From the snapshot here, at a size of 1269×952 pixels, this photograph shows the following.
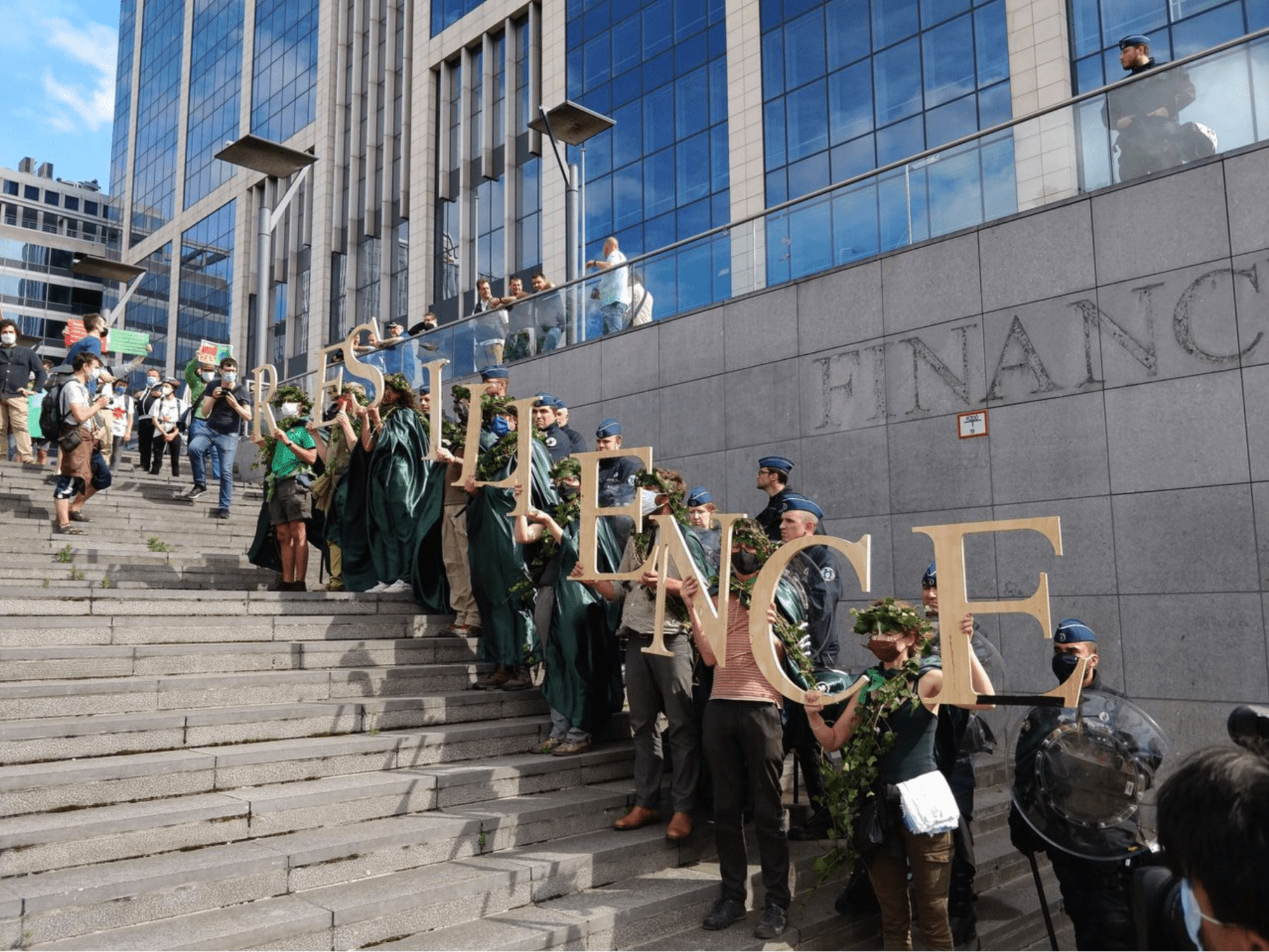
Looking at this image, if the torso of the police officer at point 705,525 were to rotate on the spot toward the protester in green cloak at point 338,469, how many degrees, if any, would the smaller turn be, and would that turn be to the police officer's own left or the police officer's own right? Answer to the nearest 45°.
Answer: approximately 90° to the police officer's own right

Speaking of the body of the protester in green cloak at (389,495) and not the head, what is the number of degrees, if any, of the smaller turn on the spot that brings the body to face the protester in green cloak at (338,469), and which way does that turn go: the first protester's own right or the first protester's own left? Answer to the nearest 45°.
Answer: approximately 90° to the first protester's own right

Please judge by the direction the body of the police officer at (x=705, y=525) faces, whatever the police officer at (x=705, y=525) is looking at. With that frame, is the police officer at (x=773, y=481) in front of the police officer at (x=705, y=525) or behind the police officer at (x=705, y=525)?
behind

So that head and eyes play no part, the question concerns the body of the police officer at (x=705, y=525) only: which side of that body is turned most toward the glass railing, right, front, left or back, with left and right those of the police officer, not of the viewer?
back

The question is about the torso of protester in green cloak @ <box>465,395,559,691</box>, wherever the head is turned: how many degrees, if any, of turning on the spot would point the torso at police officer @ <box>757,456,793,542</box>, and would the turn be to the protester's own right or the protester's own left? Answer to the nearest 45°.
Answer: approximately 135° to the protester's own left

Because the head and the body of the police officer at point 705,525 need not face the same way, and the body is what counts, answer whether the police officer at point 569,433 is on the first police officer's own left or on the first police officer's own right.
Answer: on the first police officer's own right

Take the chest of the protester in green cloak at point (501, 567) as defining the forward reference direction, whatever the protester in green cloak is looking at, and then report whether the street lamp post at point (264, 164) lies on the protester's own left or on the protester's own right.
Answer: on the protester's own right

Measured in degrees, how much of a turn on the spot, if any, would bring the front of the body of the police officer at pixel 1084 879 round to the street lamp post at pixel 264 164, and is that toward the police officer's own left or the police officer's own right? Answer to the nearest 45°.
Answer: approximately 90° to the police officer's own right

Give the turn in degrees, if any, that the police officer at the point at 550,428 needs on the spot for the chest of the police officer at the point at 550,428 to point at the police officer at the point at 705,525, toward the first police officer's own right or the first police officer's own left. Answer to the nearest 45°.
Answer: approximately 45° to the first police officer's own left

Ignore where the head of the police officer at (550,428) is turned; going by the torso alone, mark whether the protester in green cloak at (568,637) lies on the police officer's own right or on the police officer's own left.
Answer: on the police officer's own left

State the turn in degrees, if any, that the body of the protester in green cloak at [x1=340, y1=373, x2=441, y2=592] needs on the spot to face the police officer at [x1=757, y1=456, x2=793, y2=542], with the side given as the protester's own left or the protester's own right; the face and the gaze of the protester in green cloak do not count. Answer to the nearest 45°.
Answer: approximately 90° to the protester's own left

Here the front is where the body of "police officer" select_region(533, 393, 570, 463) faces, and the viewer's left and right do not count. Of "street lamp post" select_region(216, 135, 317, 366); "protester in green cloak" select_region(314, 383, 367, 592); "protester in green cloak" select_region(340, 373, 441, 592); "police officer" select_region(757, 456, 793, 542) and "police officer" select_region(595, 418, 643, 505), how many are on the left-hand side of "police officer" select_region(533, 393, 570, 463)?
2
